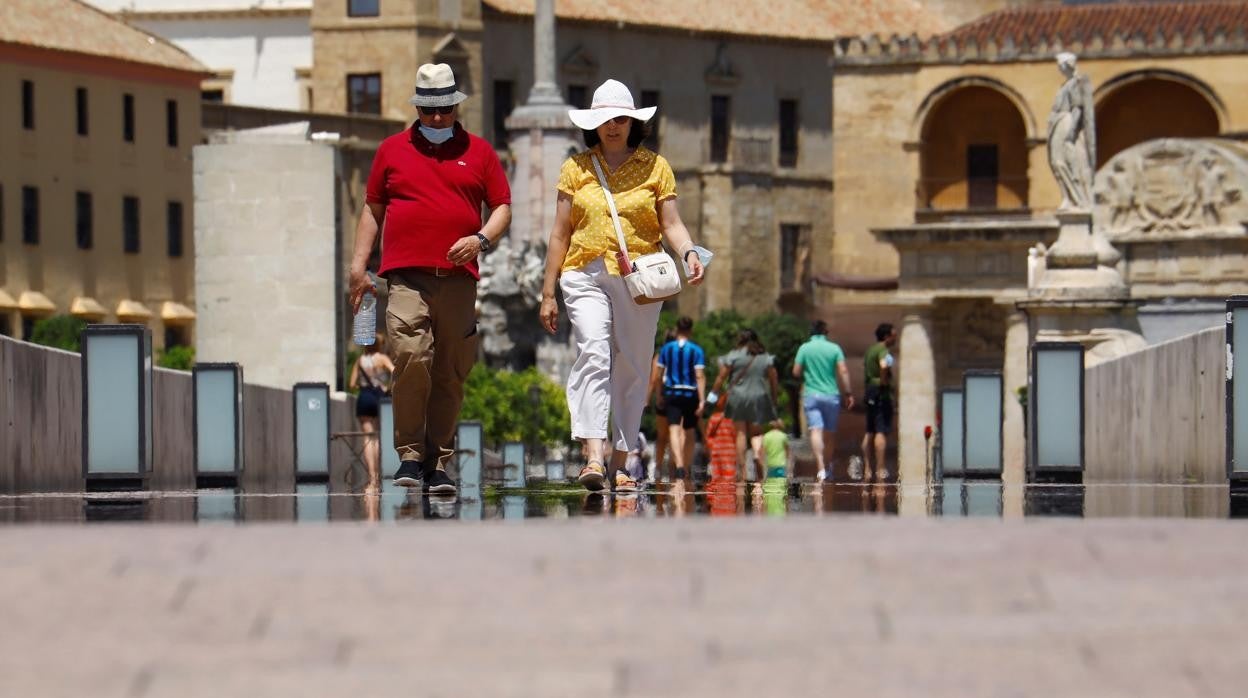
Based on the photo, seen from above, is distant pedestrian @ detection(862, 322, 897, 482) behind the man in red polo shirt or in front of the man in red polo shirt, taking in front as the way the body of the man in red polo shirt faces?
behind

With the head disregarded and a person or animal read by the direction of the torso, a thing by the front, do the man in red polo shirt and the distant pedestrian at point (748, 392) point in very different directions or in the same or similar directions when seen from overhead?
very different directions

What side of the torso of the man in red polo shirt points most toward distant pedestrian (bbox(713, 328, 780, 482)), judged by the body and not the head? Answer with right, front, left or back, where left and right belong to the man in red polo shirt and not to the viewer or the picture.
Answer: back

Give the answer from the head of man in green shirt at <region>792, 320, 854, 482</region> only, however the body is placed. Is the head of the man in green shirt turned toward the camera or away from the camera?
away from the camera

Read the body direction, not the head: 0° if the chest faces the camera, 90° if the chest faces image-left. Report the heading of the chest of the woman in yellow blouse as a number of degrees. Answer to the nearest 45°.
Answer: approximately 0°

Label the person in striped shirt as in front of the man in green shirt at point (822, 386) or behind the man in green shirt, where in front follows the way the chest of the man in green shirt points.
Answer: behind

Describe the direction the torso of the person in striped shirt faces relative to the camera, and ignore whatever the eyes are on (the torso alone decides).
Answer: away from the camera

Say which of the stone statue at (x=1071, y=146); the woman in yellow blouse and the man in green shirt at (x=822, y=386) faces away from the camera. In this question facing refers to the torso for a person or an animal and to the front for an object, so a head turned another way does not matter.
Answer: the man in green shirt

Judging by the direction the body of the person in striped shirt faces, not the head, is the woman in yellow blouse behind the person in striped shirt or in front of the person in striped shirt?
behind

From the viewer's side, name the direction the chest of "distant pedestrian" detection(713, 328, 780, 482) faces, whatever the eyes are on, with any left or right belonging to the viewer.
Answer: facing away from the viewer

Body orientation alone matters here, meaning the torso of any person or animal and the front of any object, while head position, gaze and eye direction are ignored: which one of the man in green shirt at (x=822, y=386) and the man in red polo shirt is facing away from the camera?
the man in green shirt

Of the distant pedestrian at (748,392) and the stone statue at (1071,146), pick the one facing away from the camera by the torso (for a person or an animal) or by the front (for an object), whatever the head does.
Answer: the distant pedestrian

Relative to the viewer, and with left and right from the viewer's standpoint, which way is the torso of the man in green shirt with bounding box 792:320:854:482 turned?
facing away from the viewer

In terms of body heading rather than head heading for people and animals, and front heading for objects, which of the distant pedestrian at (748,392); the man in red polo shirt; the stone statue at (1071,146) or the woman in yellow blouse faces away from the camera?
the distant pedestrian
